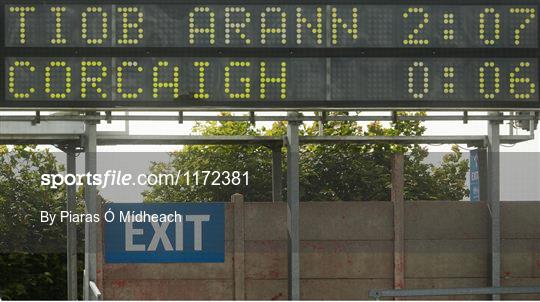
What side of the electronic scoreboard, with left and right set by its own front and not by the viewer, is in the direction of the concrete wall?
back

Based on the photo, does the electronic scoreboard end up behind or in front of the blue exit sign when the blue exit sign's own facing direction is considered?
in front

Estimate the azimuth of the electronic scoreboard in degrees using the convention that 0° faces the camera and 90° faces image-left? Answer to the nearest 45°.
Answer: approximately 0°

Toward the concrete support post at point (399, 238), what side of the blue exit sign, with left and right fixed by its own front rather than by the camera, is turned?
left

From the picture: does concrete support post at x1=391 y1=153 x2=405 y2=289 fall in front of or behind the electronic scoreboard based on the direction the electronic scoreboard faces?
behind

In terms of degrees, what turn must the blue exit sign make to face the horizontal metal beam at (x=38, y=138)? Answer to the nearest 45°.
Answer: approximately 135° to its right

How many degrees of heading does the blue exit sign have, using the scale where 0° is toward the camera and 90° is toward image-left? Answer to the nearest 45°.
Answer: approximately 0°

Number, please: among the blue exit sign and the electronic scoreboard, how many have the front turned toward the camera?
2
